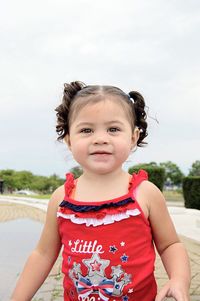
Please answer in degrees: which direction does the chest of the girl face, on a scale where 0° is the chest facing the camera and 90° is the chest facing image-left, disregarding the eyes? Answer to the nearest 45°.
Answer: approximately 0°

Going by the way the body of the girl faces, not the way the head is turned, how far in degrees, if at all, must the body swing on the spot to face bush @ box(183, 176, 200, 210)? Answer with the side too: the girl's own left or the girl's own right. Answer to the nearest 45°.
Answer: approximately 180°
